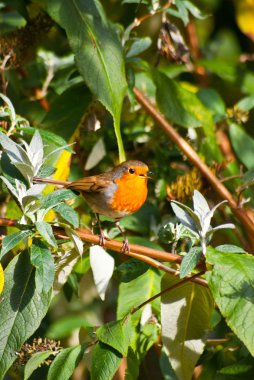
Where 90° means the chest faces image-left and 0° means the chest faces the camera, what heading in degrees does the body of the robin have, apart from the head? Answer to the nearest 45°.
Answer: approximately 315°

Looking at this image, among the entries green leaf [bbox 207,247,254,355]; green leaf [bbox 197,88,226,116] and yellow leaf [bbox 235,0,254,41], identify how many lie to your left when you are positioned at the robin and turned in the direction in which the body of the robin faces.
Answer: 2

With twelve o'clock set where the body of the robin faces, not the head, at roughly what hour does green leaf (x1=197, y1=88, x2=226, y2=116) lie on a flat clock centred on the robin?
The green leaf is roughly at 9 o'clock from the robin.
